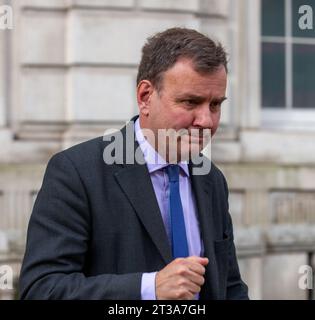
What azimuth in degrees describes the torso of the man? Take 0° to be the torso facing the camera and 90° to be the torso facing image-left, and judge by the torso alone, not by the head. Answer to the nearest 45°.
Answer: approximately 315°

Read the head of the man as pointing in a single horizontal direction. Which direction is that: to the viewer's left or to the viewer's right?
to the viewer's right

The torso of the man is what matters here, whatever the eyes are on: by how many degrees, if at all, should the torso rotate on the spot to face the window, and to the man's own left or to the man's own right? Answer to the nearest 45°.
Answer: approximately 135° to the man's own left
